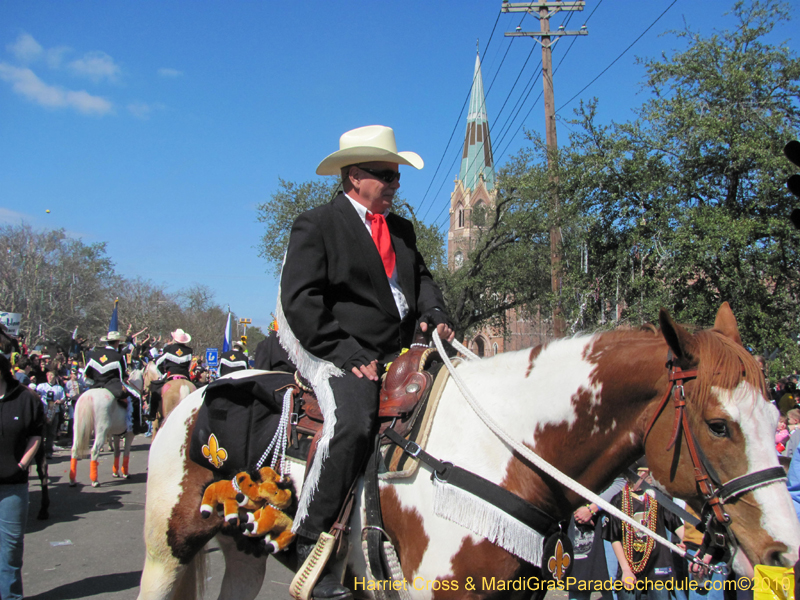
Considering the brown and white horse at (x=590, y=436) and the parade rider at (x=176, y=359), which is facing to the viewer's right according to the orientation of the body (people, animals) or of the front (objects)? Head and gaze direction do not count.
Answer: the brown and white horse

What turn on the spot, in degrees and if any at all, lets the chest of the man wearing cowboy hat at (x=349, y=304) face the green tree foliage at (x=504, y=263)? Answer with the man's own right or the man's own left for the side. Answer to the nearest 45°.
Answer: approximately 135° to the man's own left

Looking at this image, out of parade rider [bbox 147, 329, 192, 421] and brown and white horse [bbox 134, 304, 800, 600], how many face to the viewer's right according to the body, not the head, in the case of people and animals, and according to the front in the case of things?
1

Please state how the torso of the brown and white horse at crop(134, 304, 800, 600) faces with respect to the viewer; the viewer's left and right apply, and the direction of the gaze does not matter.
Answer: facing to the right of the viewer

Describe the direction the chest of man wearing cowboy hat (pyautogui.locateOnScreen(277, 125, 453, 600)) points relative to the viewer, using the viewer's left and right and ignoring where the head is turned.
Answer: facing the viewer and to the right of the viewer
